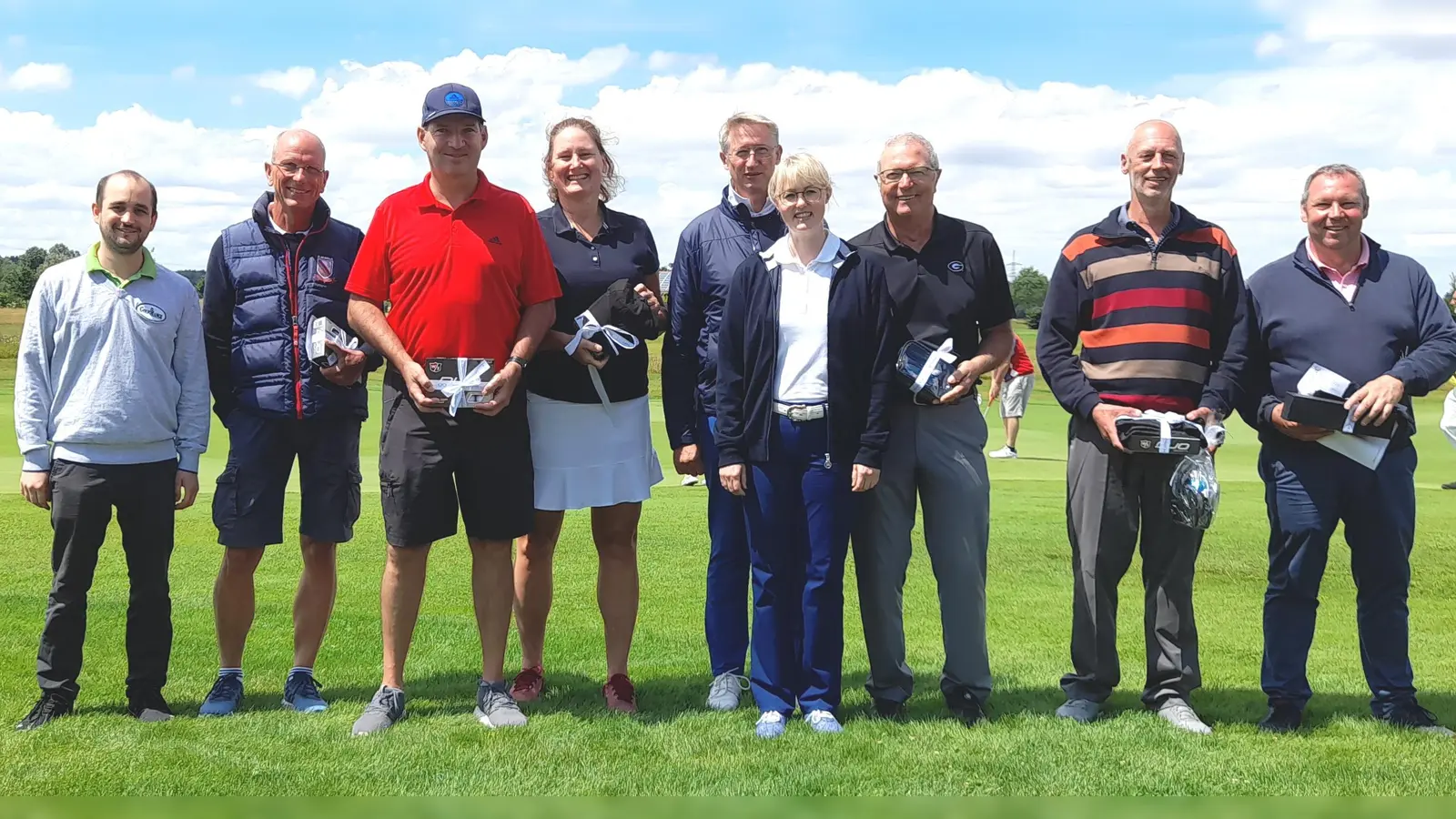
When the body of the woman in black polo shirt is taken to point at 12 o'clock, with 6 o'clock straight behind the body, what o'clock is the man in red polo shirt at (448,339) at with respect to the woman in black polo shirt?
The man in red polo shirt is roughly at 2 o'clock from the woman in black polo shirt.

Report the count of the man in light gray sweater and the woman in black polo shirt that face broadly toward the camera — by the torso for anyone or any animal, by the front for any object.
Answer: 2

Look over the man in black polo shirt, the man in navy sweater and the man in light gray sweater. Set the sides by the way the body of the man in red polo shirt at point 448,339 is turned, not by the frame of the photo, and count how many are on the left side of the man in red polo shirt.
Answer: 2

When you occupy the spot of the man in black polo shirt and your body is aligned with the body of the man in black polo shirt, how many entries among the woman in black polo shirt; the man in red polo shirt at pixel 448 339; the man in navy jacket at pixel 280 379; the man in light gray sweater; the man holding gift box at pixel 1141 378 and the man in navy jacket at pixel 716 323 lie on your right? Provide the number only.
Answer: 5

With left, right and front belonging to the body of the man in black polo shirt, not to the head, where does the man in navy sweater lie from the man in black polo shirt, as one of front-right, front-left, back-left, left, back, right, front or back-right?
left

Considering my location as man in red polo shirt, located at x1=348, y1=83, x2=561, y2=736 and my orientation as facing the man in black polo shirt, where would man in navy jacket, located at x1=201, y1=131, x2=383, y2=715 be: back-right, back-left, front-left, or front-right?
back-left

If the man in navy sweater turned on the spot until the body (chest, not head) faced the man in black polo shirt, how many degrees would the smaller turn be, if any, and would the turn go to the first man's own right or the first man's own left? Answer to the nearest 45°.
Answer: approximately 45° to the first man's own right

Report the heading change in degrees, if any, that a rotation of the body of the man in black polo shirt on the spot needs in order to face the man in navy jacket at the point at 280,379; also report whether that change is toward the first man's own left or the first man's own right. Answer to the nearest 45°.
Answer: approximately 90° to the first man's own right

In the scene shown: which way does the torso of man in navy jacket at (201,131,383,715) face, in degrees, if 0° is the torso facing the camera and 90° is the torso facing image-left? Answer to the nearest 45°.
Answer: approximately 0°

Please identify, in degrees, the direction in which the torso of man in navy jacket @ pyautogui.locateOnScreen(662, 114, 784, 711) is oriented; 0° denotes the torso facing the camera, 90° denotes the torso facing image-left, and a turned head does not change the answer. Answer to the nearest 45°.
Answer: approximately 0°

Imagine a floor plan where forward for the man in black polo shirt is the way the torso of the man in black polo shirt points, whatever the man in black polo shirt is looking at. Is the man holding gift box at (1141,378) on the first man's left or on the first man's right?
on the first man's left
